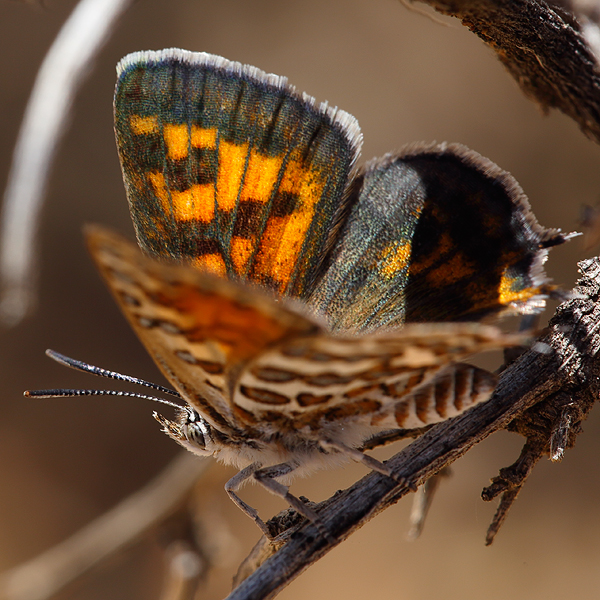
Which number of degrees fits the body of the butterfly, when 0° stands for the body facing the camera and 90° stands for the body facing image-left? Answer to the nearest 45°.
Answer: approximately 90°
